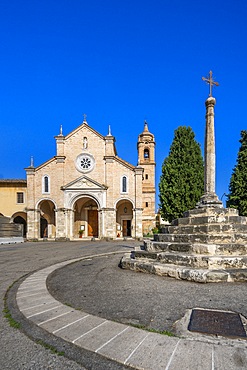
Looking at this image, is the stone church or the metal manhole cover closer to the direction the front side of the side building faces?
the metal manhole cover

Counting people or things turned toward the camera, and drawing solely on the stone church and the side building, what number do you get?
2

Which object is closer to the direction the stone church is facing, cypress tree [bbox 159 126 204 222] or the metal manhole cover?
the metal manhole cover

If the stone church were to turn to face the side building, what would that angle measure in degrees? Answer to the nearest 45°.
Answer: approximately 135° to its right

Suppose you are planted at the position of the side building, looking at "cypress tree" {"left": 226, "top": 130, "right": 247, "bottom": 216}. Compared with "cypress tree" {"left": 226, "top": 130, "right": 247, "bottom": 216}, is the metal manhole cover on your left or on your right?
right

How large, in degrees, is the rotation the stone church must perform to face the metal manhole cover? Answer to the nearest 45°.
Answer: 0° — it already faces it

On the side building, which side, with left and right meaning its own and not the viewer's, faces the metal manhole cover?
front

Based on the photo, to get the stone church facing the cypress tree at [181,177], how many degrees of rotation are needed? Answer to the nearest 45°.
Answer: approximately 90° to its left

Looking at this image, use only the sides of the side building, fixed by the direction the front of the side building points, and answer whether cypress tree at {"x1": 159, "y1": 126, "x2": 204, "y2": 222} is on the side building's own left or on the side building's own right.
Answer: on the side building's own left

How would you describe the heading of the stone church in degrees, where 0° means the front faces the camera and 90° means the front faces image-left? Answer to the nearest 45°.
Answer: approximately 0°

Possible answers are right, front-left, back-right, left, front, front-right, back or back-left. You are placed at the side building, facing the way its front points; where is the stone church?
front-left

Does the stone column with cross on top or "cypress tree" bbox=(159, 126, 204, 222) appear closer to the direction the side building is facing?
the stone column with cross on top
